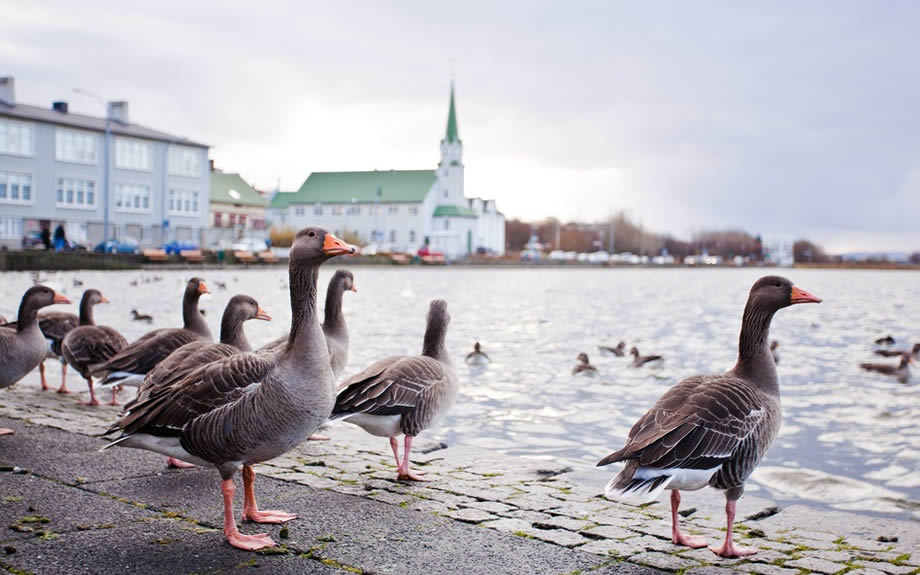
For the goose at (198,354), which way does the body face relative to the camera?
to the viewer's right

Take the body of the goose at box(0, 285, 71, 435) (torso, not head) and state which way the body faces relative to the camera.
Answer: to the viewer's right

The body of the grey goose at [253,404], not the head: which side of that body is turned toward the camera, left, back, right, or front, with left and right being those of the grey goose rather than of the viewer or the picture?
right

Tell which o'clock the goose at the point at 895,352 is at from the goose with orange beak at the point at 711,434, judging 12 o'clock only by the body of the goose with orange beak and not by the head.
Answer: The goose is roughly at 11 o'clock from the goose with orange beak.

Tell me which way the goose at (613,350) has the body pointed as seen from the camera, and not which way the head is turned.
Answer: to the viewer's right

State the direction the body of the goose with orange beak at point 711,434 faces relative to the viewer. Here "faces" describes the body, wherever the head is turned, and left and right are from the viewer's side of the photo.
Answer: facing away from the viewer and to the right of the viewer
